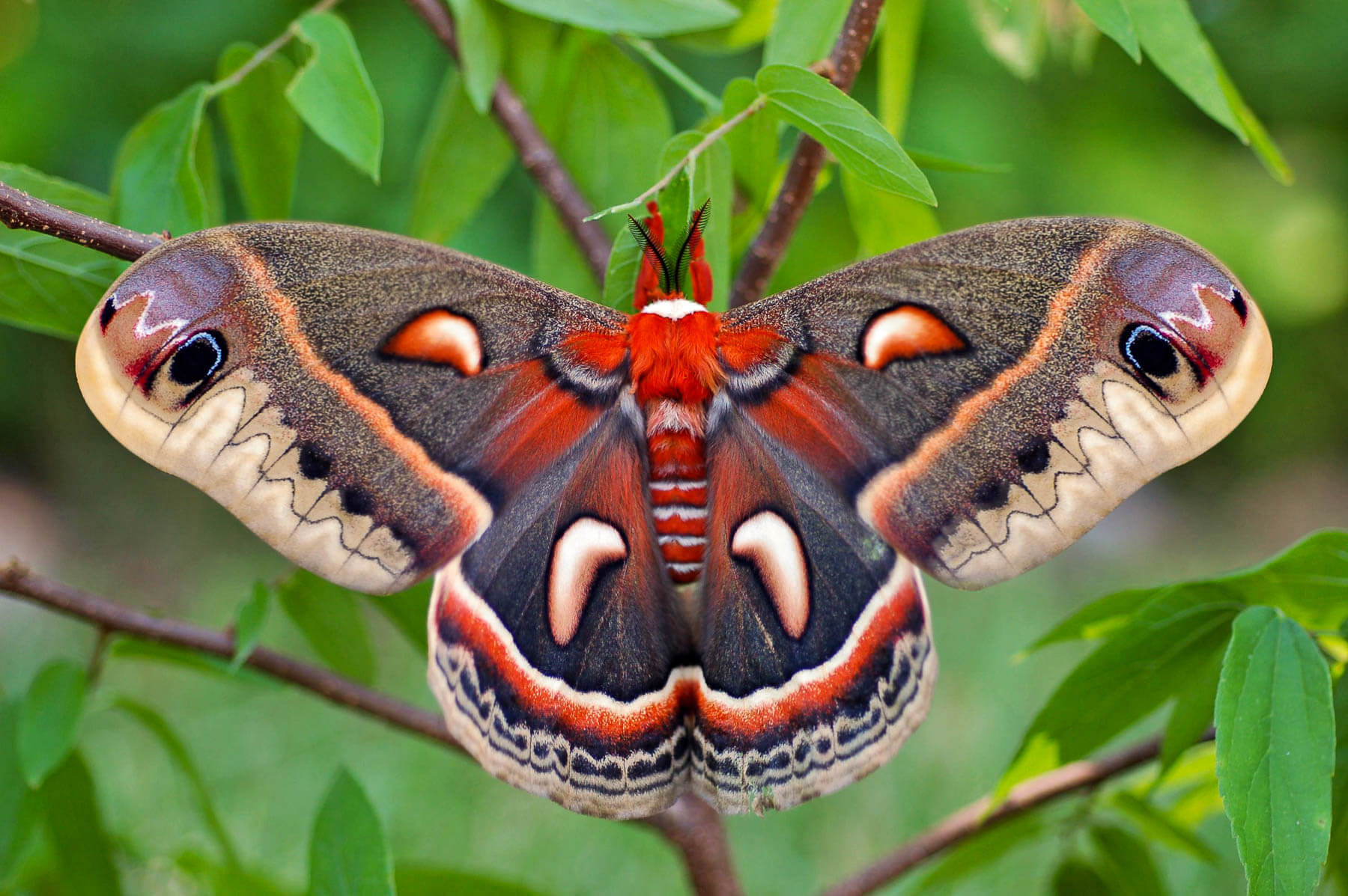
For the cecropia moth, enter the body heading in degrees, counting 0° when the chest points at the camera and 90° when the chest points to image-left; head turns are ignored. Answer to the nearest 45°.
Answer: approximately 180°
